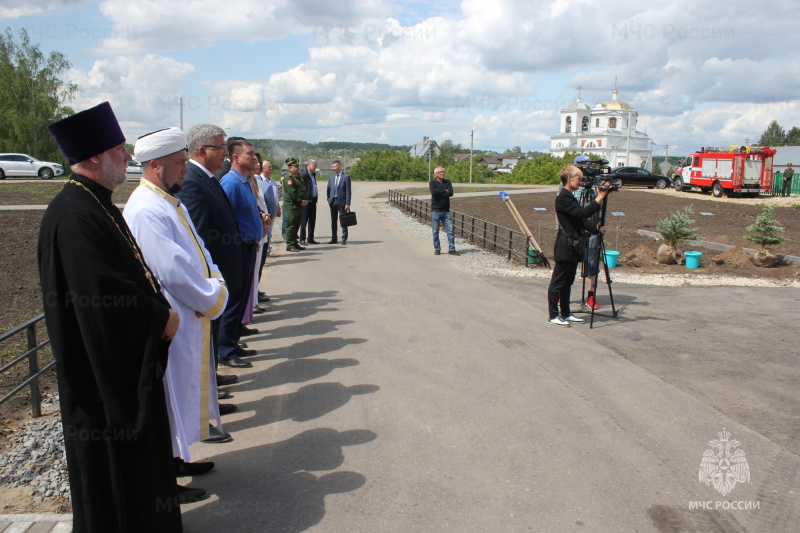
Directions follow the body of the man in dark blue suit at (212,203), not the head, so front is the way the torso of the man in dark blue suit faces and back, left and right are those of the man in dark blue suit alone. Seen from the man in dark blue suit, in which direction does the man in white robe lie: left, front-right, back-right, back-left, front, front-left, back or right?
right

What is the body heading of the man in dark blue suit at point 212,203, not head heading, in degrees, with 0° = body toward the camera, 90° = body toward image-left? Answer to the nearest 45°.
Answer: approximately 270°

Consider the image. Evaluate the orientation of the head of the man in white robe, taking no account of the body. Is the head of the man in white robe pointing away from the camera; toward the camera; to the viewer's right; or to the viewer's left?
to the viewer's right

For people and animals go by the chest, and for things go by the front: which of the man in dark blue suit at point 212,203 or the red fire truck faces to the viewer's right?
the man in dark blue suit

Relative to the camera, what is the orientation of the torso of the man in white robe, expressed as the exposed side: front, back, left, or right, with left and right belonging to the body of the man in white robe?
right
